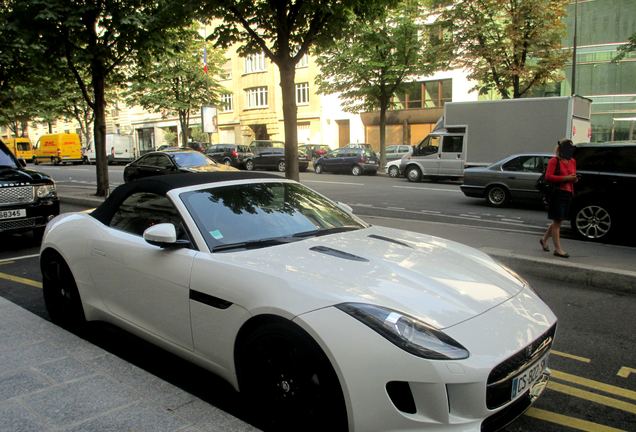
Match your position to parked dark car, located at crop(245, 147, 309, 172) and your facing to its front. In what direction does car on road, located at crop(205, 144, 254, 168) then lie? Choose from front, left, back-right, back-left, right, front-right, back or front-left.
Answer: front-right

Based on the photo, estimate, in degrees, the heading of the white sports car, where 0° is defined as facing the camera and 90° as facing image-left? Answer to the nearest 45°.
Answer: approximately 315°

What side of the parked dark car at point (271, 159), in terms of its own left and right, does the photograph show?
left

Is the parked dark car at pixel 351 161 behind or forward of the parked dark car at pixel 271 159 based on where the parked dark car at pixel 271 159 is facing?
behind
